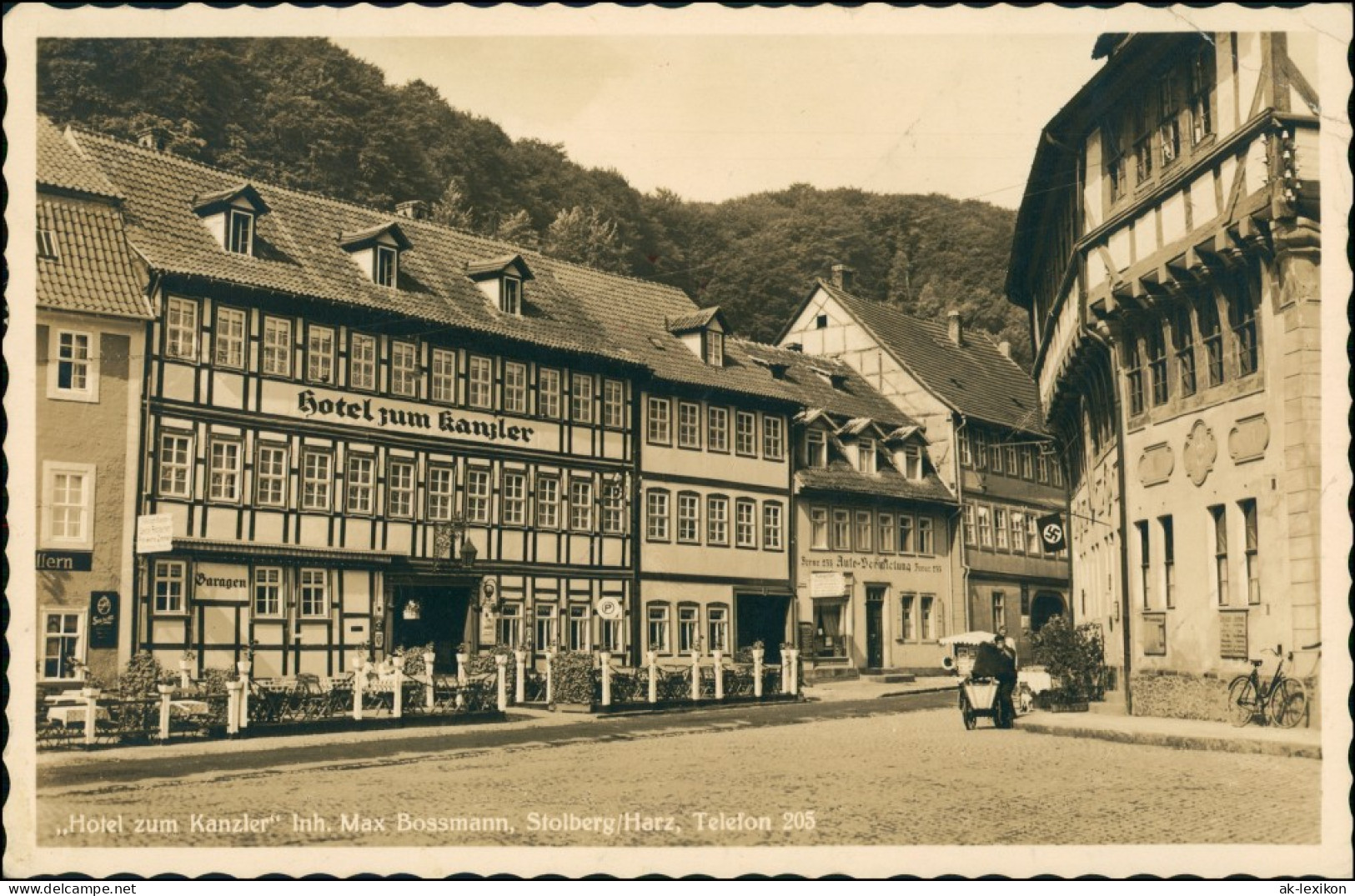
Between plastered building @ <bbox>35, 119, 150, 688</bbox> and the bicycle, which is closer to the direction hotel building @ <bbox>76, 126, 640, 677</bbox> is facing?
the bicycle

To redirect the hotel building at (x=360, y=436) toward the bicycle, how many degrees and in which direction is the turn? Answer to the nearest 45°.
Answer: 0° — it already faces it

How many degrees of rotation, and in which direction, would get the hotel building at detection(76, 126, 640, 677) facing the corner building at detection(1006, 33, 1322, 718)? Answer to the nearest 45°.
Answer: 0° — it already faces it

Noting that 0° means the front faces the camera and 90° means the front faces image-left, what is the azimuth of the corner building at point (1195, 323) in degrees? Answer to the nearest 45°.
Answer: approximately 45°

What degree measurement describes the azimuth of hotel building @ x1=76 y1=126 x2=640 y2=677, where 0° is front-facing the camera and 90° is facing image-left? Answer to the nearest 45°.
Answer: approximately 315°

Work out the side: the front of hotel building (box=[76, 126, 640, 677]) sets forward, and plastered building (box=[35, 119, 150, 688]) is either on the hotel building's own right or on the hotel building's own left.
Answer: on the hotel building's own right
